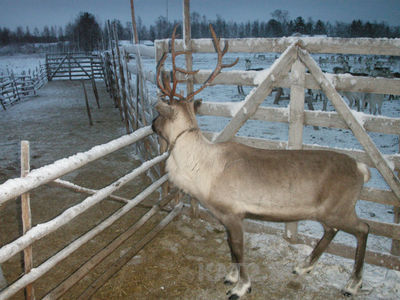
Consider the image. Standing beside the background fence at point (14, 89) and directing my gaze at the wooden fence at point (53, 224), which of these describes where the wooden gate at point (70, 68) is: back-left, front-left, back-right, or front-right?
back-left

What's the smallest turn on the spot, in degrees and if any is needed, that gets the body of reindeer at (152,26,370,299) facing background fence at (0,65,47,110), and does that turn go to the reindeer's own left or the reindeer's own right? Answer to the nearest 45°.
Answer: approximately 45° to the reindeer's own right

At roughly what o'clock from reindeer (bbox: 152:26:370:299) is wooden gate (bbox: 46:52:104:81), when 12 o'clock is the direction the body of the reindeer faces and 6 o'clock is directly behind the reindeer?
The wooden gate is roughly at 2 o'clock from the reindeer.

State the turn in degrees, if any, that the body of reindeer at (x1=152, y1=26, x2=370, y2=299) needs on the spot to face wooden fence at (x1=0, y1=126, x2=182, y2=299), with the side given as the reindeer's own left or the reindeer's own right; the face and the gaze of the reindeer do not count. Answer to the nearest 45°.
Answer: approximately 45° to the reindeer's own left

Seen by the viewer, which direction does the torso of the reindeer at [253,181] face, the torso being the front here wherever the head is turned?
to the viewer's left
